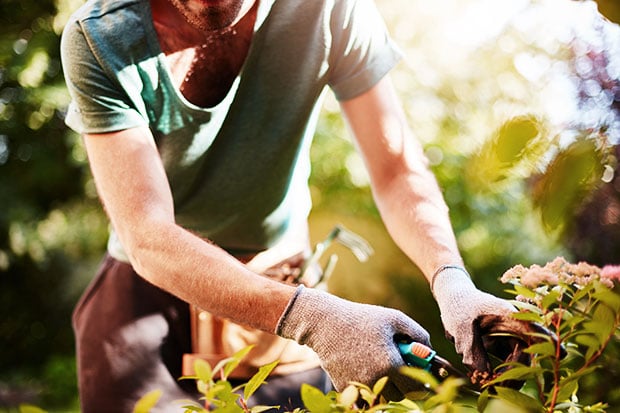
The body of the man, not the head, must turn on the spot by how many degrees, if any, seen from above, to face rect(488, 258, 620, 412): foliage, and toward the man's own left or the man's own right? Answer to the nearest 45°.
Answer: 0° — they already face it

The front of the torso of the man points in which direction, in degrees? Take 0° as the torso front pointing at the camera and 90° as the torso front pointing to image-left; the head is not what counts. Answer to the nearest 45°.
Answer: approximately 315°

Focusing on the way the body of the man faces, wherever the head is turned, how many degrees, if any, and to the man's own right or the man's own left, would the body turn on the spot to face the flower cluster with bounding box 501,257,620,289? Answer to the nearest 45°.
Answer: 0° — they already face it
